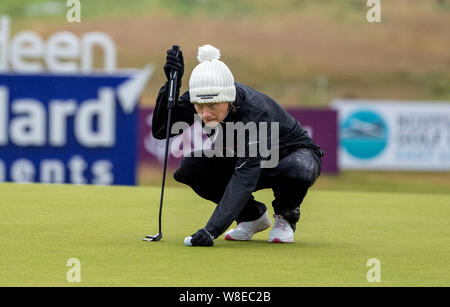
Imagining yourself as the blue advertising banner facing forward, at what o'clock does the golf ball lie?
The golf ball is roughly at 12 o'clock from the blue advertising banner.

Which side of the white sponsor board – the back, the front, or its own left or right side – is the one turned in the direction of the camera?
front

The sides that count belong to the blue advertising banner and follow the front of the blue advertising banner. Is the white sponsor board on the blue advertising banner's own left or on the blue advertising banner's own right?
on the blue advertising banner's own left

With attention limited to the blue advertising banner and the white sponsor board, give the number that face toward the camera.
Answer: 2

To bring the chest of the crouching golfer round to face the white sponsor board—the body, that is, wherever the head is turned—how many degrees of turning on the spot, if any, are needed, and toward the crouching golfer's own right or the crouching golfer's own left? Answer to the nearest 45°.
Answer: approximately 135° to the crouching golfer's own right

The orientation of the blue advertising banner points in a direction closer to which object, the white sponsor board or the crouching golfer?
the crouching golfer

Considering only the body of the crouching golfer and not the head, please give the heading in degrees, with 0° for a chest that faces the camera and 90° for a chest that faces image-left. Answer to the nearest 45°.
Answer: approximately 45°

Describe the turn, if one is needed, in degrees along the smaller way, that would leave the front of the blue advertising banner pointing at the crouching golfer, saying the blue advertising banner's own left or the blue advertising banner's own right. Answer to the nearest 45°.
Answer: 0° — it already faces them

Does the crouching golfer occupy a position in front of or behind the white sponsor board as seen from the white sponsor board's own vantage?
in front

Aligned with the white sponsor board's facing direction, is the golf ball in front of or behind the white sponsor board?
in front
